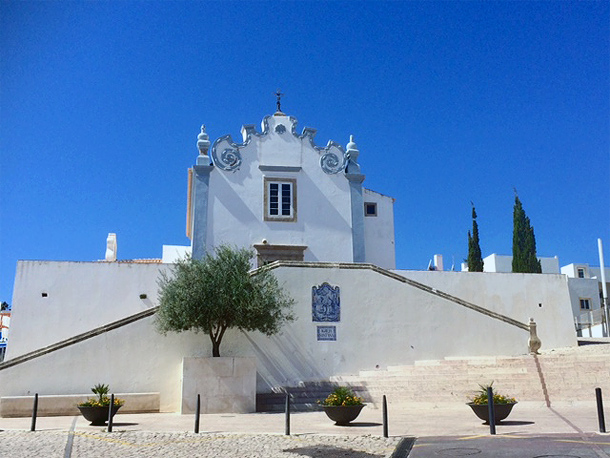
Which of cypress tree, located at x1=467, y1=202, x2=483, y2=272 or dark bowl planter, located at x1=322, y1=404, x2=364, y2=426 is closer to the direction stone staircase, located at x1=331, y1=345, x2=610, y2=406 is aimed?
the dark bowl planter

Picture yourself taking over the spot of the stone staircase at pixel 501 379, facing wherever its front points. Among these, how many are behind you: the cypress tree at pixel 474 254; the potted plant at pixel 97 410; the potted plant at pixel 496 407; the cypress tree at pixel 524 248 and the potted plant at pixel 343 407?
2

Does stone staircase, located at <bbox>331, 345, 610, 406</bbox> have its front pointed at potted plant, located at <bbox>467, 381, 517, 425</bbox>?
yes

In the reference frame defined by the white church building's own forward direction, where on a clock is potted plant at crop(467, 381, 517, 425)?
The potted plant is roughly at 11 o'clock from the white church building.

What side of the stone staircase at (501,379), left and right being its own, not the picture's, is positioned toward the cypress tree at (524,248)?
back

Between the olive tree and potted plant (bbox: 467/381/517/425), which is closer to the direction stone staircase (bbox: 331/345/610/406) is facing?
the potted plant

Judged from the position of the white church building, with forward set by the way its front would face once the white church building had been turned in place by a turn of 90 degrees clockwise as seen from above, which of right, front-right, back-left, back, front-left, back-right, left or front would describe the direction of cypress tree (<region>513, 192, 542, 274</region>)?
back-right

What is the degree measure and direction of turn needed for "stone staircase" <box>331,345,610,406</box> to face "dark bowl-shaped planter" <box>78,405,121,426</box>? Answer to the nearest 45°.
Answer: approximately 45° to its right

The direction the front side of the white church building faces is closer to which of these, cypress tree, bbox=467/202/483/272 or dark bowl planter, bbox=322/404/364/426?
the dark bowl planter

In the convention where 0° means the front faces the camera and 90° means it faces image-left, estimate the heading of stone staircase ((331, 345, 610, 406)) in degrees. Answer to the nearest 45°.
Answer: approximately 0°

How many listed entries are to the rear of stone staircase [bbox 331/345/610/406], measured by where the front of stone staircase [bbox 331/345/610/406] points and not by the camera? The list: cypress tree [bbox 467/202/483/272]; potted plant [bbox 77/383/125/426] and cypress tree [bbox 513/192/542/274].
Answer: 2

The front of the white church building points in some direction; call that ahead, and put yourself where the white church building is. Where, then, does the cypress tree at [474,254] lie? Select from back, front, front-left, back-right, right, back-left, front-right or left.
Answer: back-left
